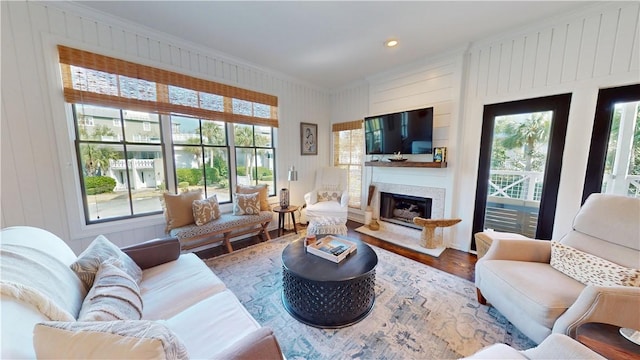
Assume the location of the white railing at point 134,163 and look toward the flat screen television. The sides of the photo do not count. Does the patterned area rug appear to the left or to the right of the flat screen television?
right

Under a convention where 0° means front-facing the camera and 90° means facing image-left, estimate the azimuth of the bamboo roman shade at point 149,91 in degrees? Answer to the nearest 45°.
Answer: approximately 315°

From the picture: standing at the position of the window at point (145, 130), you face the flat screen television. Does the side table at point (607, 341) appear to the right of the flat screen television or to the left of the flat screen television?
right

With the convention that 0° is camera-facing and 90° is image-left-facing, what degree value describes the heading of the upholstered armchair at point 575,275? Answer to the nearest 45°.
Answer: approximately 45°

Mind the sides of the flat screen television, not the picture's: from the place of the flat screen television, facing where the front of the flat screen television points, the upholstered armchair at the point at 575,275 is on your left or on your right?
on your left

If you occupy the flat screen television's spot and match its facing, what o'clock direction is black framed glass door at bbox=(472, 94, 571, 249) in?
The black framed glass door is roughly at 8 o'clock from the flat screen television.

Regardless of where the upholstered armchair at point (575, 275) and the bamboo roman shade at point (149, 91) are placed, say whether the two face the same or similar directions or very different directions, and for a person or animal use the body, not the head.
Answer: very different directions
